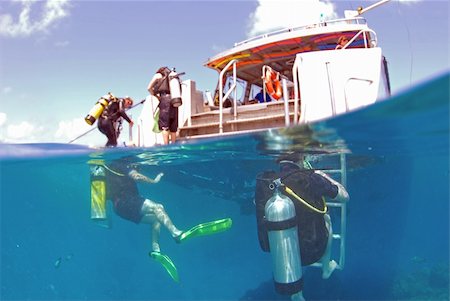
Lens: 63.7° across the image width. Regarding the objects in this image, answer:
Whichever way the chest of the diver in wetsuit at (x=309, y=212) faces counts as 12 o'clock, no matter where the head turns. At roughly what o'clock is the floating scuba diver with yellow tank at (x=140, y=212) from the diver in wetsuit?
The floating scuba diver with yellow tank is roughly at 8 o'clock from the diver in wetsuit.

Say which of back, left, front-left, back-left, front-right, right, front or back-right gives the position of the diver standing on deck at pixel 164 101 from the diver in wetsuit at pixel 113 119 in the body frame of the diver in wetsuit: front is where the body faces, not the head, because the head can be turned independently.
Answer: front-right

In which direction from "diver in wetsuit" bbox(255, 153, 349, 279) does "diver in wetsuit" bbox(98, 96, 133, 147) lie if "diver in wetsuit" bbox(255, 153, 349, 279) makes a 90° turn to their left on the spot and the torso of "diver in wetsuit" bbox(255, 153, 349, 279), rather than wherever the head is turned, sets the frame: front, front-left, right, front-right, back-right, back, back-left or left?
front-right

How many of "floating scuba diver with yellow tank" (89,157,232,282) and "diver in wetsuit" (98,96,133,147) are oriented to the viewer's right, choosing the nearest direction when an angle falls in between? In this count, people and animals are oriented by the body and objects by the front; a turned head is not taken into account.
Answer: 2

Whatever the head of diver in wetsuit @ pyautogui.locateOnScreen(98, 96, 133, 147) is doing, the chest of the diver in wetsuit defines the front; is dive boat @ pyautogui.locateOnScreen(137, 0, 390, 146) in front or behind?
in front

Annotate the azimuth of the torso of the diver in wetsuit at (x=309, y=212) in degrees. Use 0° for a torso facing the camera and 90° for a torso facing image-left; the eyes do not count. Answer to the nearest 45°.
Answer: approximately 225°

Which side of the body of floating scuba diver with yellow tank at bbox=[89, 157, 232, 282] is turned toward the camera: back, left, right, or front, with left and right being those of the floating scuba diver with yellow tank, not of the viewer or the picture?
right

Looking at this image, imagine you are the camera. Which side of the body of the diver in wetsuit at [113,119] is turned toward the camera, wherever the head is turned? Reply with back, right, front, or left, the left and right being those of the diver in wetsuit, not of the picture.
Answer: right

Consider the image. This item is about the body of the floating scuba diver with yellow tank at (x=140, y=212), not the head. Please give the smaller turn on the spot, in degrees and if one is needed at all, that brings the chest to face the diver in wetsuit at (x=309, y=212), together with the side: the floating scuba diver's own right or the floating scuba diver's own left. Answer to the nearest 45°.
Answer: approximately 45° to the floating scuba diver's own right

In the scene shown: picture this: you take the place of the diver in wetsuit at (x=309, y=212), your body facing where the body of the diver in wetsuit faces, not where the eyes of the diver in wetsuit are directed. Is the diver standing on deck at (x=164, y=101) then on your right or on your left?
on your left
